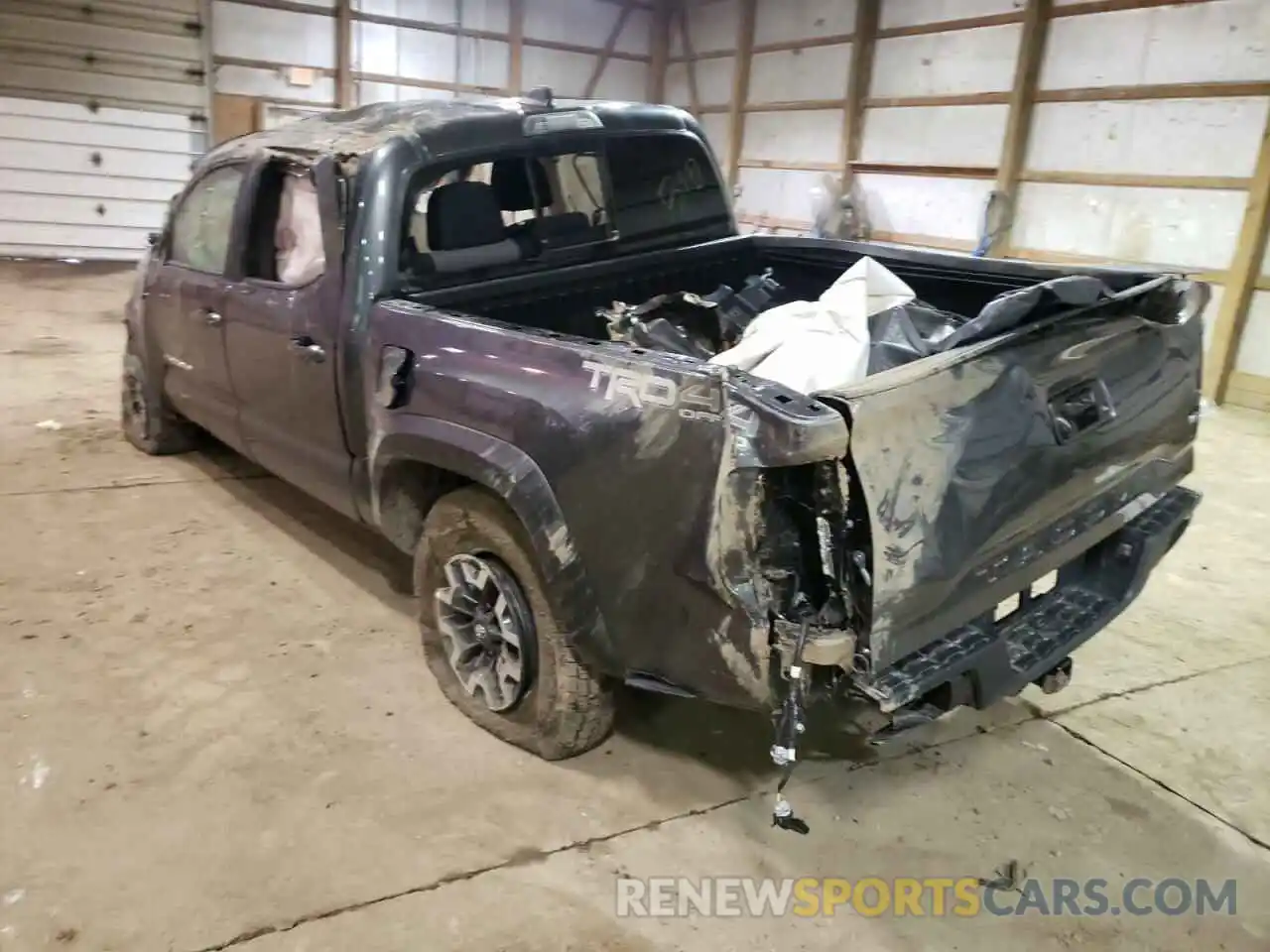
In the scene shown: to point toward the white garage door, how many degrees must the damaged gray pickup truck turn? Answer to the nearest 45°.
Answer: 0° — it already faces it

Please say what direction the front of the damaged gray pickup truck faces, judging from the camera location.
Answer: facing away from the viewer and to the left of the viewer

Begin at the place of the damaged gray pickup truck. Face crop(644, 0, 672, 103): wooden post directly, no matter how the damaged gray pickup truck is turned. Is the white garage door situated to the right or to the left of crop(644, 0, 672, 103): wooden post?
left

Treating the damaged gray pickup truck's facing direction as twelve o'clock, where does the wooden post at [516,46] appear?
The wooden post is roughly at 1 o'clock from the damaged gray pickup truck.
